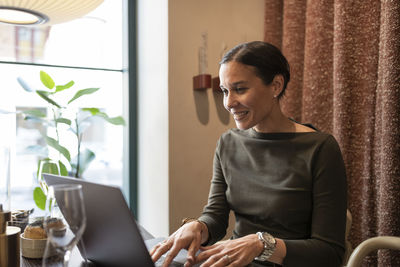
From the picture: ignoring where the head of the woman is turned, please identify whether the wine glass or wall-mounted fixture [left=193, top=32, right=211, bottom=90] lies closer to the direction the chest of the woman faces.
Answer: the wine glass

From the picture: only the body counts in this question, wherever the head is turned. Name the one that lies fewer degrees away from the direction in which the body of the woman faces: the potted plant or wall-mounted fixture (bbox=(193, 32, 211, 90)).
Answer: the potted plant

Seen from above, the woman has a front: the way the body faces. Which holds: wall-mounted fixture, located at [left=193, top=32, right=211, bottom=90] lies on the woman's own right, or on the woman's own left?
on the woman's own right

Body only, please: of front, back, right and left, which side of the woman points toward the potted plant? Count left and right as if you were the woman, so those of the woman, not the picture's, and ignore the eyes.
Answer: right

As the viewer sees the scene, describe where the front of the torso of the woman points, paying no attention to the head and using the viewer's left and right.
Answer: facing the viewer and to the left of the viewer

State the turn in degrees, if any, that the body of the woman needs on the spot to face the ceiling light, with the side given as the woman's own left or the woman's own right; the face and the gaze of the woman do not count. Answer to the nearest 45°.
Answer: approximately 45° to the woman's own right

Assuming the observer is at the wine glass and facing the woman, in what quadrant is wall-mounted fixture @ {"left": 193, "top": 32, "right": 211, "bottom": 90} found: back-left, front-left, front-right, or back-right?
front-left

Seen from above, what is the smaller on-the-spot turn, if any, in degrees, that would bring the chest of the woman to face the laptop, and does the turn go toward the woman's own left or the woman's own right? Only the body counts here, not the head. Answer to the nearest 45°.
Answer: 0° — they already face it

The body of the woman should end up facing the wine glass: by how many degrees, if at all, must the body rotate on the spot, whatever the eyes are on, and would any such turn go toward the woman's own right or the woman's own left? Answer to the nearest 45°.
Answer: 0° — they already face it

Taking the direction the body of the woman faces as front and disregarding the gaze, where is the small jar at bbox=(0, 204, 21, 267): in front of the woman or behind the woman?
in front

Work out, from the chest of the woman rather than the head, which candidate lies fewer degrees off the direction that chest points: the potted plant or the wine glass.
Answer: the wine glass

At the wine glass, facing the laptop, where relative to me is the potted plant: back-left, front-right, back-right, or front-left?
front-left
